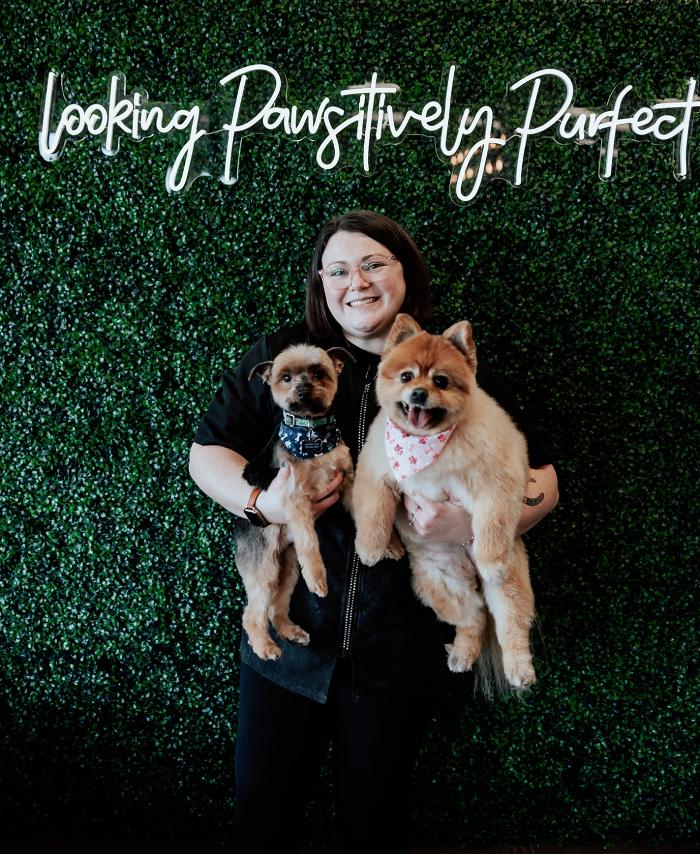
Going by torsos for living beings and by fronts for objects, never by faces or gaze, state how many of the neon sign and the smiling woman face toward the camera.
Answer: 2

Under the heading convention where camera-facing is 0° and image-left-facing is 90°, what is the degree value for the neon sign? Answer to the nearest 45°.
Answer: approximately 0°

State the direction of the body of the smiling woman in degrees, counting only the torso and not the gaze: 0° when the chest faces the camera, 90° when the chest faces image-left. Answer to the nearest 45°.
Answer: approximately 0°

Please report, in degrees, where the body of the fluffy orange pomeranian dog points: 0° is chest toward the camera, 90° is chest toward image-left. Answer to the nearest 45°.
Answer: approximately 45°
